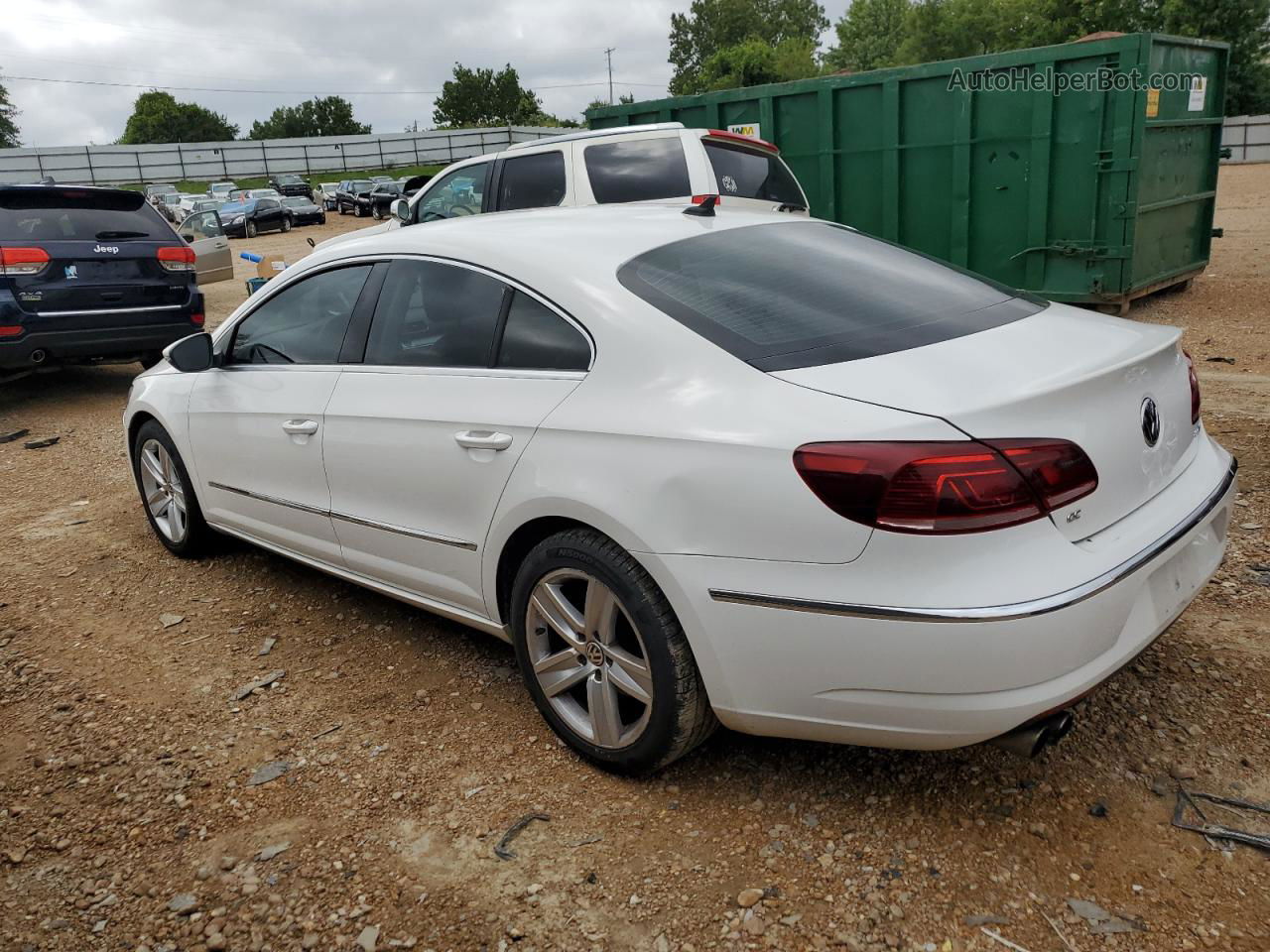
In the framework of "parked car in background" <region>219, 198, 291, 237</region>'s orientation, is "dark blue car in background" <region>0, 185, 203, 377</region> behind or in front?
in front

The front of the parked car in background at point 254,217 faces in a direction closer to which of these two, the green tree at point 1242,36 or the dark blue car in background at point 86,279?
the dark blue car in background

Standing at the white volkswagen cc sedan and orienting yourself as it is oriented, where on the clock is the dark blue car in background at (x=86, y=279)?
The dark blue car in background is roughly at 12 o'clock from the white volkswagen cc sedan.

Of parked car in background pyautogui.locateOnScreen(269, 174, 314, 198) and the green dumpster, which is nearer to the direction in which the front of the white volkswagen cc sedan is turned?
the parked car in background

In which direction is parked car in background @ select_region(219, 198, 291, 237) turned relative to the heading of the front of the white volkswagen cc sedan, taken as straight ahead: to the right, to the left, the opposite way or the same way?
to the left

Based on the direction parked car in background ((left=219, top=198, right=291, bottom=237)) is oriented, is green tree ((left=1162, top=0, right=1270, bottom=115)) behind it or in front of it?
behind

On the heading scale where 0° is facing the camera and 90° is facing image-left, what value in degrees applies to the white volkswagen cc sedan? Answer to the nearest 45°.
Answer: approximately 135°

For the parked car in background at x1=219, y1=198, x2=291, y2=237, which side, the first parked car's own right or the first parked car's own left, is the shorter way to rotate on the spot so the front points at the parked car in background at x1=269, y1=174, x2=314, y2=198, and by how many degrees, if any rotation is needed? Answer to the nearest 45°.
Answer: approximately 135° to the first parked car's own right

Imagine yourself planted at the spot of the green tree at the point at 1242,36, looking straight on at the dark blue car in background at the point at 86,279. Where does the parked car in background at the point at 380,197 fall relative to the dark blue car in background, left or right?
right

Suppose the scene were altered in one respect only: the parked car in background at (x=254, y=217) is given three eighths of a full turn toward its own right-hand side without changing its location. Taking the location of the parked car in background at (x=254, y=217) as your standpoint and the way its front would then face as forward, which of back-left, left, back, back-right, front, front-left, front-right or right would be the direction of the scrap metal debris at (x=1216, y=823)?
back

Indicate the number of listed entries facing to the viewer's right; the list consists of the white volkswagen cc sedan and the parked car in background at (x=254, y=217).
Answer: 0

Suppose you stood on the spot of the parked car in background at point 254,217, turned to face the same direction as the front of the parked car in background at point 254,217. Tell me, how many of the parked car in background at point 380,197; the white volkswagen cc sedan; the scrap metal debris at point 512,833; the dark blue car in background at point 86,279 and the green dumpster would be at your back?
1

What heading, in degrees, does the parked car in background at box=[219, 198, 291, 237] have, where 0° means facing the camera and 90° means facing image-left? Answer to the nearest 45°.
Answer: approximately 45°

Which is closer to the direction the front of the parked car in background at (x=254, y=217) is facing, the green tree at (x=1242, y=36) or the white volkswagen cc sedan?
the white volkswagen cc sedan

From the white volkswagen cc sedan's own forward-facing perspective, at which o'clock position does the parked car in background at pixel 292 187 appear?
The parked car in background is roughly at 1 o'clock from the white volkswagen cc sedan.

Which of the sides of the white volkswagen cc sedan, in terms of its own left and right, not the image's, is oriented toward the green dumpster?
right

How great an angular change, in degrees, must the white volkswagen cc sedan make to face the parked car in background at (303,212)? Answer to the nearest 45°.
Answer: approximately 45° to its right
